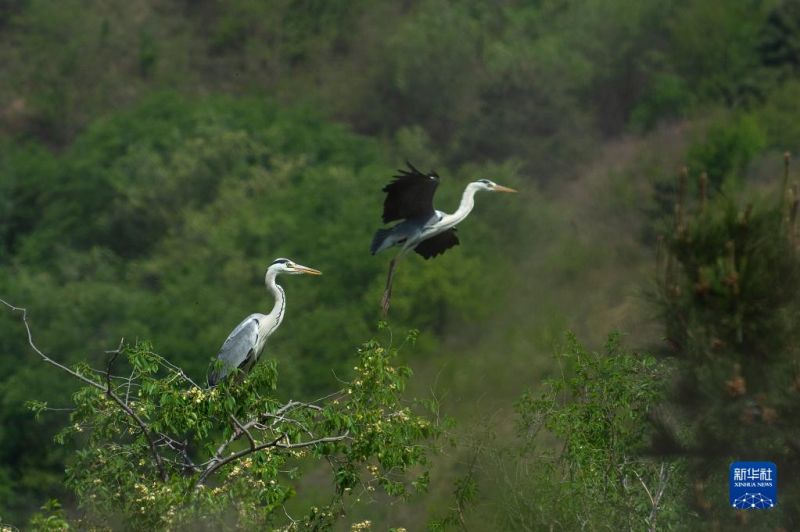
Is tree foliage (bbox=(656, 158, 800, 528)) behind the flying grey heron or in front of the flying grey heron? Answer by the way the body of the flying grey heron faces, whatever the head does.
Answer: in front

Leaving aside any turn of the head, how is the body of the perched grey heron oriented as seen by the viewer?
to the viewer's right

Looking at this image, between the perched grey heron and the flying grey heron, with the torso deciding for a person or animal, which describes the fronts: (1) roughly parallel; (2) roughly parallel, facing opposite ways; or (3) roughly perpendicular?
roughly parallel

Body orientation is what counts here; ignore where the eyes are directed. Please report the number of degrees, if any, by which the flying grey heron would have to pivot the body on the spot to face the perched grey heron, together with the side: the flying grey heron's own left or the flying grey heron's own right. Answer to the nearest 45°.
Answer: approximately 135° to the flying grey heron's own right

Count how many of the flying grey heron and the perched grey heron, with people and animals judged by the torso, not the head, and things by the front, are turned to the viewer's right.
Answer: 2

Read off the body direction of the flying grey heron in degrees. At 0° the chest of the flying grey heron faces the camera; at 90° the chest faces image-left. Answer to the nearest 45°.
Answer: approximately 270°

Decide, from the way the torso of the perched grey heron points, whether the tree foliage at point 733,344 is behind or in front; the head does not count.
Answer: in front

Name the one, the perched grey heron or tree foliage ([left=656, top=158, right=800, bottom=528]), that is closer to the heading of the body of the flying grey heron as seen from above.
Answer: the tree foliage

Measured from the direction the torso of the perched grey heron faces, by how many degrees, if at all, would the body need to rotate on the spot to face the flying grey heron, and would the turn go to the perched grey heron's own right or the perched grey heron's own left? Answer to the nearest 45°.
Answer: approximately 45° to the perched grey heron's own left
